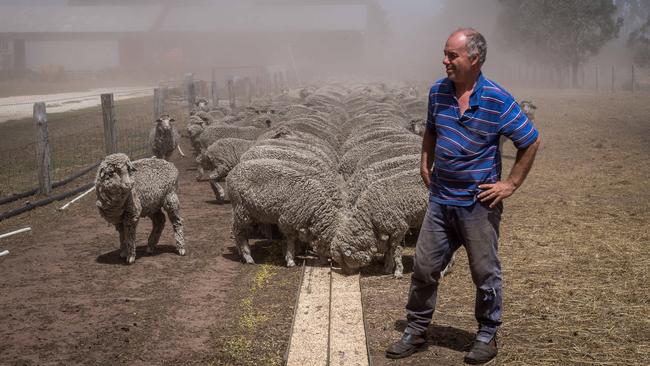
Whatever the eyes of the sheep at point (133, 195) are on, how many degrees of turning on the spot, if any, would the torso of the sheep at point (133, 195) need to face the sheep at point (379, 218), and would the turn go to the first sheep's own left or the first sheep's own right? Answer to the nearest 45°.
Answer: approximately 90° to the first sheep's own left

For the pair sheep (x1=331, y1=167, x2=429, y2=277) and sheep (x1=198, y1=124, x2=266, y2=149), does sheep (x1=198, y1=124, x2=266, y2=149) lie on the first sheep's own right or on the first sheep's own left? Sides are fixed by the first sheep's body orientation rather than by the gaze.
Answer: on the first sheep's own right

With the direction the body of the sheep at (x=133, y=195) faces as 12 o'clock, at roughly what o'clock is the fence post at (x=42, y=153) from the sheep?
The fence post is roughly at 4 o'clock from the sheep.

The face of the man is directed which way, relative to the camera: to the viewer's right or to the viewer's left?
to the viewer's left

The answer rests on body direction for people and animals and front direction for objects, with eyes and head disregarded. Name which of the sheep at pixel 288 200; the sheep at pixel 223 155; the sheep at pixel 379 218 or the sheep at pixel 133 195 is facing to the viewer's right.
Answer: the sheep at pixel 288 200

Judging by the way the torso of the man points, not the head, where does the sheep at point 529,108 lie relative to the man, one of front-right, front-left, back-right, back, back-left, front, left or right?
back-right

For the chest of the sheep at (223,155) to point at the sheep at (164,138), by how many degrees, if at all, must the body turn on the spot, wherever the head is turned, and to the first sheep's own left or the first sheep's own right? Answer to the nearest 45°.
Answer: approximately 135° to the first sheep's own right

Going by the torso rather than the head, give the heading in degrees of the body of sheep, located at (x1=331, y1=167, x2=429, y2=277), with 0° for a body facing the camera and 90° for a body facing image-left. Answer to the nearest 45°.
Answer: approximately 45°

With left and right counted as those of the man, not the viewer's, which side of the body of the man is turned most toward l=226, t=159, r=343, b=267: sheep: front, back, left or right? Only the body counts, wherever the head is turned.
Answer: right
